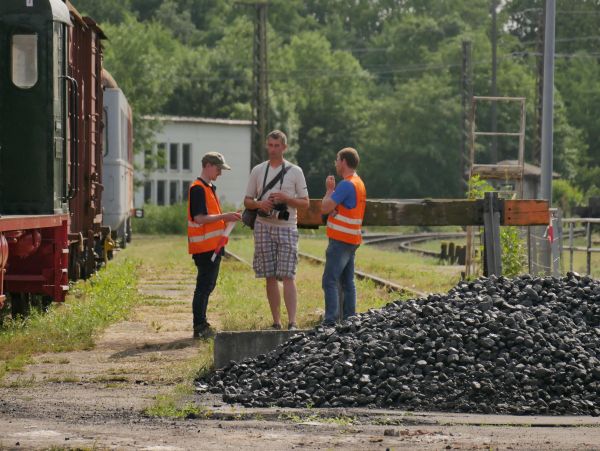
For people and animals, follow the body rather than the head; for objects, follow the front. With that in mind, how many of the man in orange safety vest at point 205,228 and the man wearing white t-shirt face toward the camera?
1

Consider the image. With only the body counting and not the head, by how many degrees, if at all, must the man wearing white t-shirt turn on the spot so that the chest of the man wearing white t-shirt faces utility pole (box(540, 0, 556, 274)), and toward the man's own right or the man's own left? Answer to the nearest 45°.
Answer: approximately 135° to the man's own left

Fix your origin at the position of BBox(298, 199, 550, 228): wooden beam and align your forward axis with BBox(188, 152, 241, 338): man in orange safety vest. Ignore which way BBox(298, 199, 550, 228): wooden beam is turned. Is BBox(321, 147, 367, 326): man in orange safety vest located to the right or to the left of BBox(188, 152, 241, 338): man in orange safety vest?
left

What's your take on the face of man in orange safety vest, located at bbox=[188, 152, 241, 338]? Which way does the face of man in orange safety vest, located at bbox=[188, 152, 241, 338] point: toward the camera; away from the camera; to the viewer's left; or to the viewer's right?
to the viewer's right

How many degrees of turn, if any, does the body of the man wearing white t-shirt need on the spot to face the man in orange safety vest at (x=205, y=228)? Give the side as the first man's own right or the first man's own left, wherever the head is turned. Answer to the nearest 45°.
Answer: approximately 135° to the first man's own right

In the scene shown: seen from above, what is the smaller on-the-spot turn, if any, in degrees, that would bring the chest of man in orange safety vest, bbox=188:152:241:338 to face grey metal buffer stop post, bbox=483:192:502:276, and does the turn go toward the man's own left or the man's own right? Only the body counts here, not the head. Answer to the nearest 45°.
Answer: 0° — they already face it

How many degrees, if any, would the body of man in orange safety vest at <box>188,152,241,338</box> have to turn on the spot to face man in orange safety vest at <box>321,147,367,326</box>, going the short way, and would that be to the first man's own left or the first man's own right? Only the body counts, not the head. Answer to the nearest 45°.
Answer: approximately 45° to the first man's own right

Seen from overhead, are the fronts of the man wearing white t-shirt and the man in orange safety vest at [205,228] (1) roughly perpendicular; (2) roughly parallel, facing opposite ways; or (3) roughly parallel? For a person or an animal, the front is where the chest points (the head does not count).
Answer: roughly perpendicular

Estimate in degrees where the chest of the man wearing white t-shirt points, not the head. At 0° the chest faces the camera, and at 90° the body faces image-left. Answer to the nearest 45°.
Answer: approximately 0°

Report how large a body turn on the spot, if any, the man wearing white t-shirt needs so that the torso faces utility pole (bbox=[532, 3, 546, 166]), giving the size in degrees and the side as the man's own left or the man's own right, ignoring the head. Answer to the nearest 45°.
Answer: approximately 180°

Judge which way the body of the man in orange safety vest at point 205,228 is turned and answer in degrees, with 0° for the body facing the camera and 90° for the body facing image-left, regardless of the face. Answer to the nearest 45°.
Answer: approximately 270°
